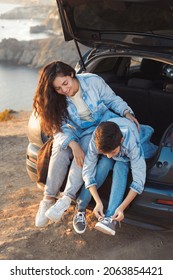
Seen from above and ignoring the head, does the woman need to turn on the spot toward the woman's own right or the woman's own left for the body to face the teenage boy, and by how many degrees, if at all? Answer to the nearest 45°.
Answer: approximately 90° to the woman's own left

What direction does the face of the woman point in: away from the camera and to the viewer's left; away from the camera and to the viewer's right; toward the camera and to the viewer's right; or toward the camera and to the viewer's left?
toward the camera and to the viewer's right

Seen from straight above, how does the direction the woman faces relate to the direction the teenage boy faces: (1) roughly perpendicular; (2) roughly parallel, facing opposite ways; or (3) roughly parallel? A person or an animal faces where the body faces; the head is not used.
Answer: roughly parallel

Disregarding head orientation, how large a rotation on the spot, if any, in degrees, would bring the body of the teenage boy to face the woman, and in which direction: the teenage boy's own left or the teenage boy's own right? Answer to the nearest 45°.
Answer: approximately 90° to the teenage boy's own right

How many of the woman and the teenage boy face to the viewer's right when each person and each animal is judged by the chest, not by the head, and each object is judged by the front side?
0

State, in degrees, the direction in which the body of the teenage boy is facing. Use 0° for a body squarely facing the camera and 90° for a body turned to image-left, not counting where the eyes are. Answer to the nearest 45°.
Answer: approximately 45°
